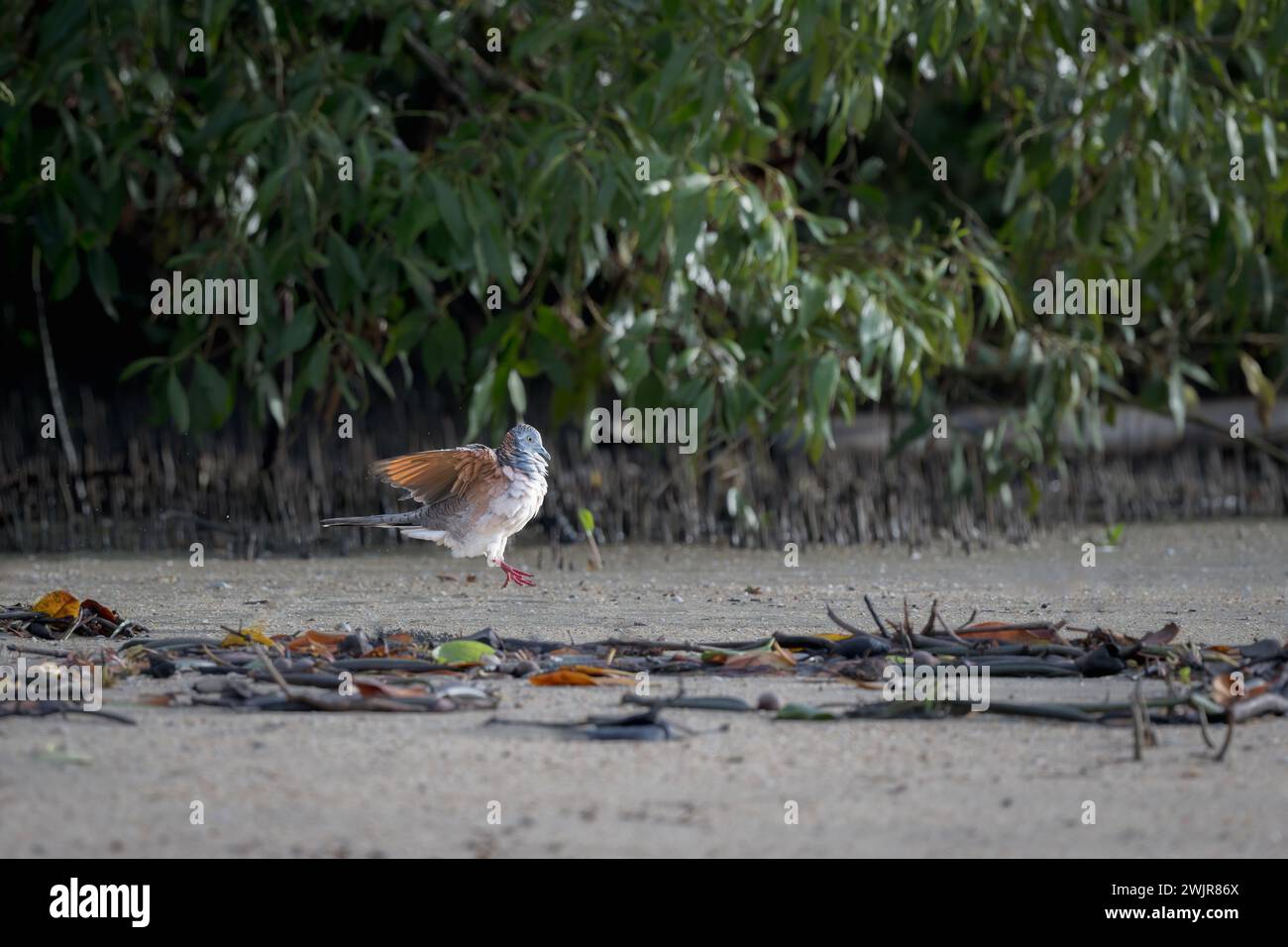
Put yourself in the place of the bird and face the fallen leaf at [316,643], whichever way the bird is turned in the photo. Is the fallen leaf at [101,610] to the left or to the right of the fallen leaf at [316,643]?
right

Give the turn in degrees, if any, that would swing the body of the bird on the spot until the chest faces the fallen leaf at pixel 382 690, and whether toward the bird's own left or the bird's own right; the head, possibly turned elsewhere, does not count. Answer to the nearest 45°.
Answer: approximately 90° to the bird's own right

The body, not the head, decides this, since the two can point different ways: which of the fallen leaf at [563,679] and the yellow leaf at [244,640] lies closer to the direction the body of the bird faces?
the fallen leaf

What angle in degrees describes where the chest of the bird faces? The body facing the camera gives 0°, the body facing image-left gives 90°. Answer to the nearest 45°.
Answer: approximately 270°

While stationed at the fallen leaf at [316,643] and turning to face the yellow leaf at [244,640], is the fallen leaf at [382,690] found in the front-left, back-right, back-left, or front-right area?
back-left

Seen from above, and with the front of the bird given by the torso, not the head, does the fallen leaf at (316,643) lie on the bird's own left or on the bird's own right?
on the bird's own right

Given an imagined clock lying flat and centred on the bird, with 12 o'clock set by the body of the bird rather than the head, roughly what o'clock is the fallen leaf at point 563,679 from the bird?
The fallen leaf is roughly at 3 o'clock from the bird.

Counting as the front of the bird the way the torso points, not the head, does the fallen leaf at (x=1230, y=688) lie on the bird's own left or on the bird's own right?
on the bird's own right

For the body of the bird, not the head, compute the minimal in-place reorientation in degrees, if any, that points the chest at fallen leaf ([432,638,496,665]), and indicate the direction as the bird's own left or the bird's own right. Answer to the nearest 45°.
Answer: approximately 90° to the bird's own right

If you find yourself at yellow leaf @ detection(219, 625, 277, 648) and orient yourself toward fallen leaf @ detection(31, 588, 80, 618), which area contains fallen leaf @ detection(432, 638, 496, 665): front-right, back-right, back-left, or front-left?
back-right

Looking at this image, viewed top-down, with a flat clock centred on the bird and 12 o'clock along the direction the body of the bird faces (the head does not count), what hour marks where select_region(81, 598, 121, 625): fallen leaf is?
The fallen leaf is roughly at 5 o'clock from the bird.
